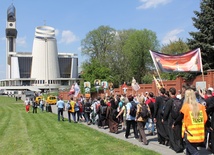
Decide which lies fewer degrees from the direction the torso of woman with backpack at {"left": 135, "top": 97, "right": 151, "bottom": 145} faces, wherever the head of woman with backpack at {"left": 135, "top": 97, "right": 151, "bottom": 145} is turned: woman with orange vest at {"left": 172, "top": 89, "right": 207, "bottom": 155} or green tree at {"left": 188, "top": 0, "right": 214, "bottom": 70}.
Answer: the green tree

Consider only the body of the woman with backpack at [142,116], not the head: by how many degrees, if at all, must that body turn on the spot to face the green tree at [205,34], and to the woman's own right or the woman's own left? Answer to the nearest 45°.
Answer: approximately 45° to the woman's own right

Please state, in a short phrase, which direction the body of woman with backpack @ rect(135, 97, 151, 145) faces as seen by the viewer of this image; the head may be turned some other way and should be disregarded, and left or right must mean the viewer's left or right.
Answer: facing away from the viewer and to the left of the viewer

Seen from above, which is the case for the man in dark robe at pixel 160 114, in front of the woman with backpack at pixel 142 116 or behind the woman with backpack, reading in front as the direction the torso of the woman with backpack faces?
behind
